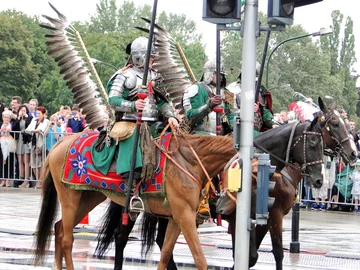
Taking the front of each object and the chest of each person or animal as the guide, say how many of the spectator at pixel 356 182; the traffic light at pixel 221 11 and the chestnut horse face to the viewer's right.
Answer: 1

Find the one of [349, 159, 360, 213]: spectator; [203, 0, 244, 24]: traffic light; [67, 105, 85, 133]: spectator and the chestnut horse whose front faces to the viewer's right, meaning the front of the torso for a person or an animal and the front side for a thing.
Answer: the chestnut horse

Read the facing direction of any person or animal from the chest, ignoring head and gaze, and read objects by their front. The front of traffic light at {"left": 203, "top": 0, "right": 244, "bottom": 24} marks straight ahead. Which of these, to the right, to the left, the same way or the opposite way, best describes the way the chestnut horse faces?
to the left

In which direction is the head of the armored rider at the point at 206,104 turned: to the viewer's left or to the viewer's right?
to the viewer's right

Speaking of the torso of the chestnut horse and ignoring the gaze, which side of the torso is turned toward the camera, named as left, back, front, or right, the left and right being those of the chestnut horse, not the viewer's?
right

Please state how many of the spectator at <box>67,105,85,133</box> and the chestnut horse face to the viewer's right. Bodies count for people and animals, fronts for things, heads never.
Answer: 1

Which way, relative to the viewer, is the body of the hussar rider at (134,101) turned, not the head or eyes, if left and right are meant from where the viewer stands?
facing the viewer and to the right of the viewer

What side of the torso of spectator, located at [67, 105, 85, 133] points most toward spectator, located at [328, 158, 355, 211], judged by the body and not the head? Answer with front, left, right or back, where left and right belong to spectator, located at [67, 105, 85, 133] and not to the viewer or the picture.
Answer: left

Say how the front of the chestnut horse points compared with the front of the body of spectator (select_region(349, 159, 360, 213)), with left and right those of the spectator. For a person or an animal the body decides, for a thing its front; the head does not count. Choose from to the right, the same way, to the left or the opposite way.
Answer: to the left

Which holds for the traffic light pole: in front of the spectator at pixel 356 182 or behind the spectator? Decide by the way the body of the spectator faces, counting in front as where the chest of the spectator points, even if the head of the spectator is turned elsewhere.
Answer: in front

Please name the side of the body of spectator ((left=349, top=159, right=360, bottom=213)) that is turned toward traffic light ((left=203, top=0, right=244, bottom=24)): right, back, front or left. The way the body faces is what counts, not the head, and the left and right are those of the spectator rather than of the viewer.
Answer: front

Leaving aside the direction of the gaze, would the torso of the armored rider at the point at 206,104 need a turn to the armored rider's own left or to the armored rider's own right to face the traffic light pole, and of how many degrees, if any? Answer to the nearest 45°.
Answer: approximately 45° to the armored rider's own right
